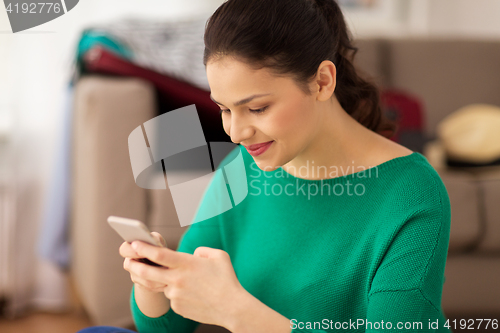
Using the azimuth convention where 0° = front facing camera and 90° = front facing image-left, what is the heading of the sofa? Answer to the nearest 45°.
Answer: approximately 0°

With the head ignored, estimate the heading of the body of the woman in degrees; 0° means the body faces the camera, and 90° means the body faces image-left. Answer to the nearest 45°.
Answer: approximately 45°

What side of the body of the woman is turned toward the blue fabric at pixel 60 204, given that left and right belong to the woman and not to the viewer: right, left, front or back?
right

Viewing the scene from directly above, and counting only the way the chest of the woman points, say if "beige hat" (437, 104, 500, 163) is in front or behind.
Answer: behind
